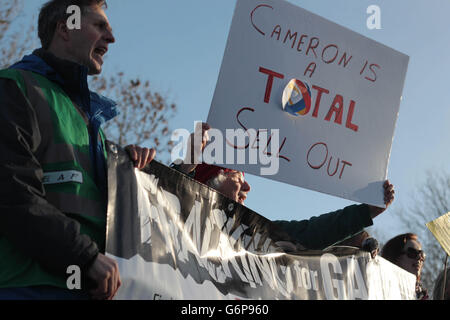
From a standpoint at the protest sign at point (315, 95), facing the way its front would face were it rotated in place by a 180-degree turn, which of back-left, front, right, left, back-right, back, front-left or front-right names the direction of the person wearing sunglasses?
front-right

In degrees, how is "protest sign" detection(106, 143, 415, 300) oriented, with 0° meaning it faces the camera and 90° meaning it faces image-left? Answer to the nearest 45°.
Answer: approximately 315°

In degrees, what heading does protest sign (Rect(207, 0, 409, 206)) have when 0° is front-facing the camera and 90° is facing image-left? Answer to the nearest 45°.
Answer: approximately 0°

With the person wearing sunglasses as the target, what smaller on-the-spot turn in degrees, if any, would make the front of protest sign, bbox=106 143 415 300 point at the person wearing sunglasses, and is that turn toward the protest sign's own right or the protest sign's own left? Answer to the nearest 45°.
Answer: approximately 90° to the protest sign's own left
